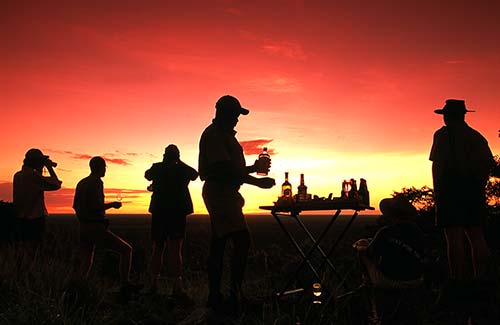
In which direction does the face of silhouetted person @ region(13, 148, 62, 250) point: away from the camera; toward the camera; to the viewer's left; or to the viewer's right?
to the viewer's right

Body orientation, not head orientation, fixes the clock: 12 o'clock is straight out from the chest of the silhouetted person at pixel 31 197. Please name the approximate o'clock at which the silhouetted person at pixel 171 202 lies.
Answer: the silhouetted person at pixel 171 202 is roughly at 2 o'clock from the silhouetted person at pixel 31 197.

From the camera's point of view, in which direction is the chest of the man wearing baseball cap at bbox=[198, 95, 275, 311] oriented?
to the viewer's right

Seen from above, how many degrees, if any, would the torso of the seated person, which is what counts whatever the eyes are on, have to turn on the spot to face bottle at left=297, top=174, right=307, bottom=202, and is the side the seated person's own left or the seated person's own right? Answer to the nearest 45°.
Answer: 0° — they already face it

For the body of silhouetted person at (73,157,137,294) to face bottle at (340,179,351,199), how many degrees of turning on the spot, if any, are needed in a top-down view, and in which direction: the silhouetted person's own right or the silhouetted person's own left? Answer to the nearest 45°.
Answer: approximately 45° to the silhouetted person's own right

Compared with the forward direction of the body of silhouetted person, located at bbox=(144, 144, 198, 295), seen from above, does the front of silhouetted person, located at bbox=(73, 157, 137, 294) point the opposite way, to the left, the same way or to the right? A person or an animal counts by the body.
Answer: to the right

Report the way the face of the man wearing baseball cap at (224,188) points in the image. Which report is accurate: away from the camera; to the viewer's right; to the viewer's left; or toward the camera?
to the viewer's right

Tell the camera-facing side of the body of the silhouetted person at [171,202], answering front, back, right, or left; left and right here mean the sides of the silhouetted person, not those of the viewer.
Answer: back

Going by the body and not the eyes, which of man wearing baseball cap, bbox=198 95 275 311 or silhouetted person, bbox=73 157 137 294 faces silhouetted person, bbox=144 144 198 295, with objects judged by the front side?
silhouetted person, bbox=73 157 137 294

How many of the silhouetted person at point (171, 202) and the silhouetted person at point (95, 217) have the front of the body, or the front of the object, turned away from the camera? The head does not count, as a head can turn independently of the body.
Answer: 1

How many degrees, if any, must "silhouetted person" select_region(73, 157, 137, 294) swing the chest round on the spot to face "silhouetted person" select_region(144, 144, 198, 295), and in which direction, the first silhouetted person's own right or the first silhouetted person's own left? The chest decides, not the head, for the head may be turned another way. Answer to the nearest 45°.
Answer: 0° — they already face them

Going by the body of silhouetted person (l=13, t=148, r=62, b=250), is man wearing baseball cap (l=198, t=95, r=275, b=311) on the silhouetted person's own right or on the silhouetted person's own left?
on the silhouetted person's own right

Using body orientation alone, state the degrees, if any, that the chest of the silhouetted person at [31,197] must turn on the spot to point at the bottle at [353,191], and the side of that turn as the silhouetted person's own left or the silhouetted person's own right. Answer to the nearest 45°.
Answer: approximately 90° to the silhouetted person's own right

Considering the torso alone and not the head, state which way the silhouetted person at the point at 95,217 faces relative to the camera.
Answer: to the viewer's right
